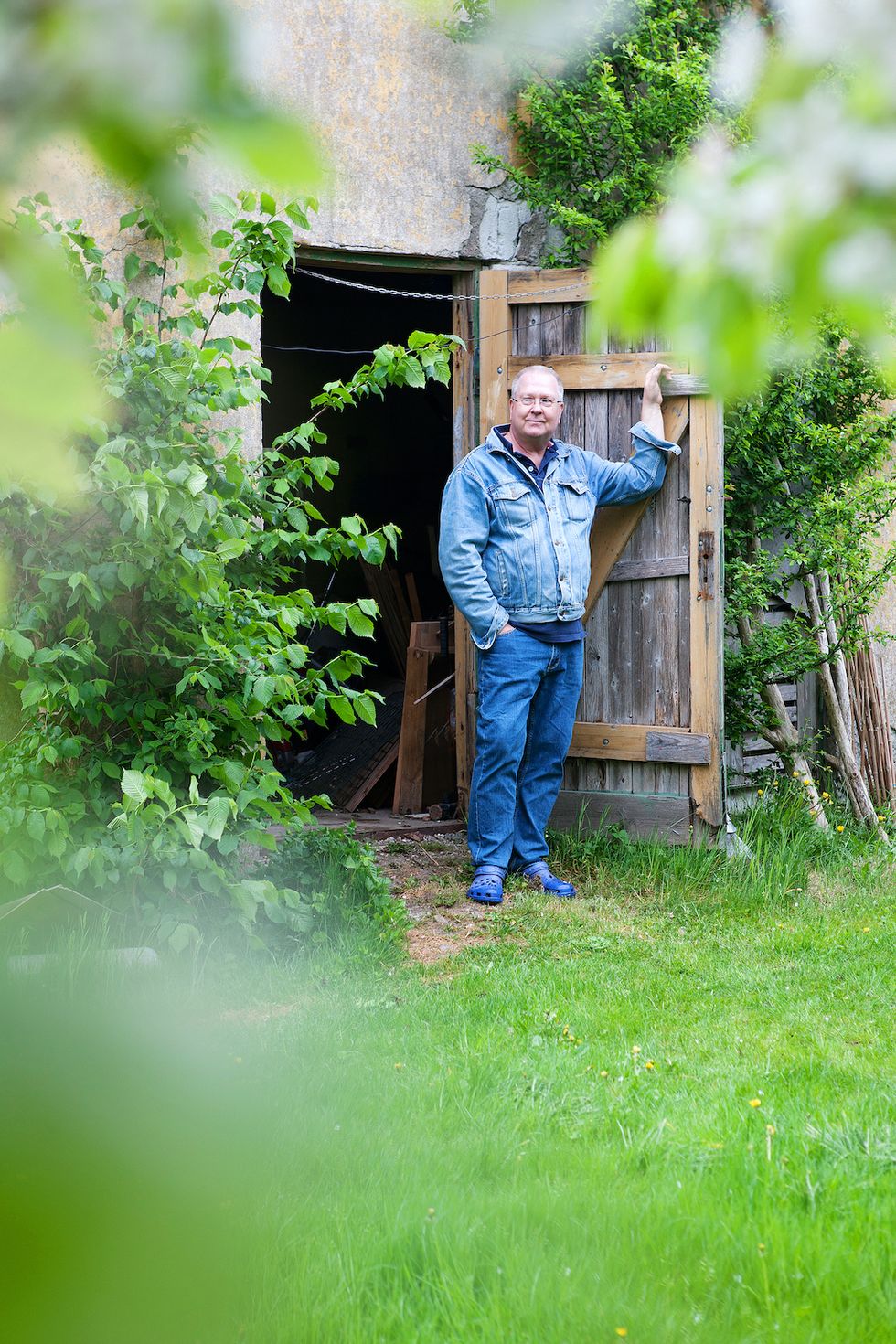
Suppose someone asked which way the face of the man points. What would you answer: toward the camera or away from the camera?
toward the camera

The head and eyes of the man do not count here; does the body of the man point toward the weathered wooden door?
no

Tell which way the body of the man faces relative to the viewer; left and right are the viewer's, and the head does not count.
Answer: facing the viewer and to the right of the viewer
